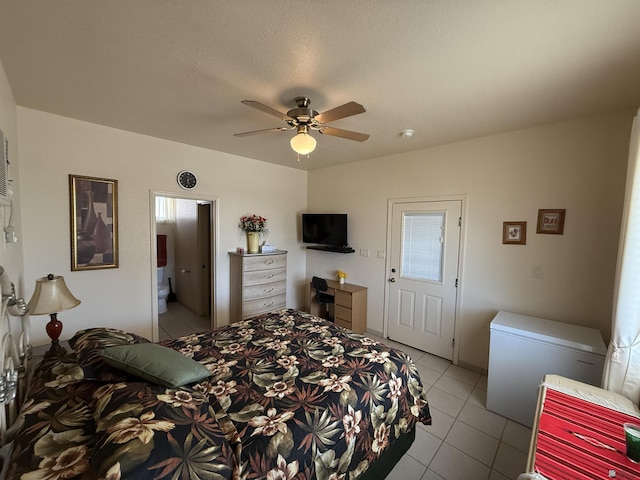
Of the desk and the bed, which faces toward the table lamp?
the desk

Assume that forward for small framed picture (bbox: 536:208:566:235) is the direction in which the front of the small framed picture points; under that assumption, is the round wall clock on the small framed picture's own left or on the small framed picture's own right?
on the small framed picture's own right

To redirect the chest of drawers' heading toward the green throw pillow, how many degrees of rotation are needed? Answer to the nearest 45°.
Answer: approximately 45° to its right

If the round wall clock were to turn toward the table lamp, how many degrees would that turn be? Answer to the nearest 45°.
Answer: approximately 90° to its right

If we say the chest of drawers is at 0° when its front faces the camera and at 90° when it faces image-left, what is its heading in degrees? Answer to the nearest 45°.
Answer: approximately 315°

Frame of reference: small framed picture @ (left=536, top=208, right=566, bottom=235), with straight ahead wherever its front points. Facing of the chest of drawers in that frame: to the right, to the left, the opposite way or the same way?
to the left
